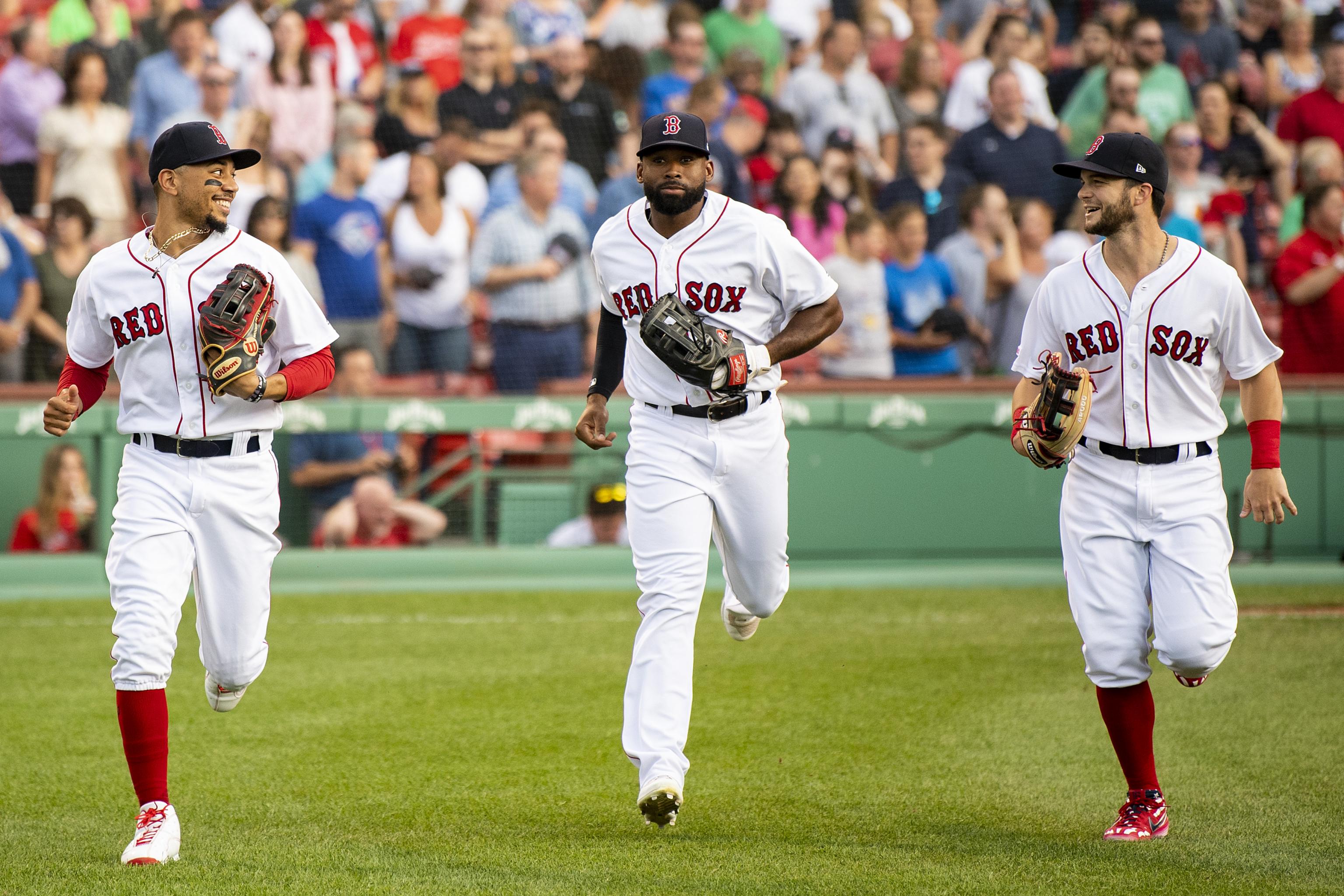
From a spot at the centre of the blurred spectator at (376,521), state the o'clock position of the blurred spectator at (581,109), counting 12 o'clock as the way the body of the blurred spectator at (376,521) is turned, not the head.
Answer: the blurred spectator at (581,109) is roughly at 7 o'clock from the blurred spectator at (376,521).

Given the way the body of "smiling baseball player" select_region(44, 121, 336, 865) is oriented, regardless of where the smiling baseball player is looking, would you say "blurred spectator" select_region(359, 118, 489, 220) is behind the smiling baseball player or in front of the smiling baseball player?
behind

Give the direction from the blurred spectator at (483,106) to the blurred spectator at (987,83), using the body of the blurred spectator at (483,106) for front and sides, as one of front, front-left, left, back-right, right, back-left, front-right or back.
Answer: left

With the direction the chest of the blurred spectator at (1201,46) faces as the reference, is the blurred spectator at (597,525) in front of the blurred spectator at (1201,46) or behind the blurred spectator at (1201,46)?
in front

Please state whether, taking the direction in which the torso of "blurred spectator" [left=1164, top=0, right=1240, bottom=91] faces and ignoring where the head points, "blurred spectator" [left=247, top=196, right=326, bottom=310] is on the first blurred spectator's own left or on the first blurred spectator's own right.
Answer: on the first blurred spectator's own right

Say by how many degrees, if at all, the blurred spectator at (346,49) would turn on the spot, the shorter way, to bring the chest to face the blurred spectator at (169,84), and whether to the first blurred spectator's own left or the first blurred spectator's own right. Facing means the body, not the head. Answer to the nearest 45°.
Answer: approximately 45° to the first blurred spectator's own right

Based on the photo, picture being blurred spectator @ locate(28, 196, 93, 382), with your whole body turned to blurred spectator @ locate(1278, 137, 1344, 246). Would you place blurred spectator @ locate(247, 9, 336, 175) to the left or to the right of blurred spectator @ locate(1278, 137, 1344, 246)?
left

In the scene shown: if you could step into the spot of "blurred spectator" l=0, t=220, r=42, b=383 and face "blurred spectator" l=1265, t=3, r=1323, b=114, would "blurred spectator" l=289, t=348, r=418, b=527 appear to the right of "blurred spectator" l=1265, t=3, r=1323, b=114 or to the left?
right
